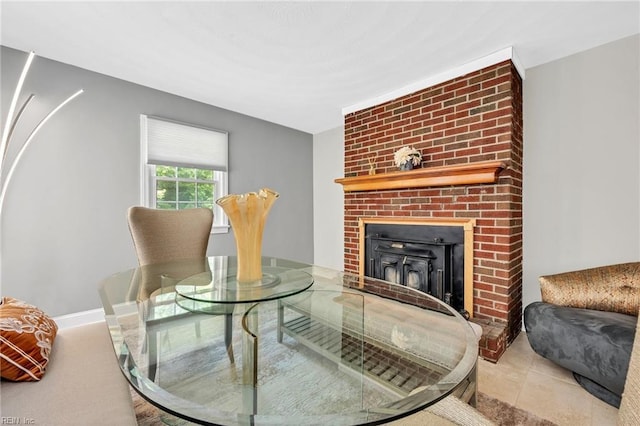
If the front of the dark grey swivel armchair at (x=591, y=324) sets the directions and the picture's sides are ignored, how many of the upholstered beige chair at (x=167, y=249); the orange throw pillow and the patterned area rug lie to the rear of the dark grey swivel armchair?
0

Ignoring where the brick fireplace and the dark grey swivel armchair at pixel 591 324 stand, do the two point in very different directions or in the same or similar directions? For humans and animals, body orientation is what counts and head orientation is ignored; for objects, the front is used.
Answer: same or similar directions

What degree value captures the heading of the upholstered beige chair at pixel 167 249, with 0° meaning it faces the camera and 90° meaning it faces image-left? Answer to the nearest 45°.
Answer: approximately 315°

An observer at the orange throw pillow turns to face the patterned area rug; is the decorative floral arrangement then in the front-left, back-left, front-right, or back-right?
front-left

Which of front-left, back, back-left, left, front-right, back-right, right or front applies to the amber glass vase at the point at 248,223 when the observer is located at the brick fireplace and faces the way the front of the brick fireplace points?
front

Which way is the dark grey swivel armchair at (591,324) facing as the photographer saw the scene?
facing the viewer and to the left of the viewer

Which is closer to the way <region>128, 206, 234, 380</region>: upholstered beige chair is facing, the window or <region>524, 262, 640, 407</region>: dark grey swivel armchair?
the dark grey swivel armchair

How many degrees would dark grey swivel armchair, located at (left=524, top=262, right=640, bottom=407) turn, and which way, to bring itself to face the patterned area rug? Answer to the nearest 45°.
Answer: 0° — it already faces it

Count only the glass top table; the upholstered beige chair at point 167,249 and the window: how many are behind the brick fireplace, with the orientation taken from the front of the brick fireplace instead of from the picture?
0

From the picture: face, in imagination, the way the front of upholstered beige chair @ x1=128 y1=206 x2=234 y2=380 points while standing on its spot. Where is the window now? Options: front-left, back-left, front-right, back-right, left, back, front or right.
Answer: back-left

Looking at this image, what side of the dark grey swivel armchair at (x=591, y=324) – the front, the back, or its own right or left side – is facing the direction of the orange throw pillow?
front

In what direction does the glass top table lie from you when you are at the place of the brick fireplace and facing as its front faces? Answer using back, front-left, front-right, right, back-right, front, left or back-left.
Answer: front

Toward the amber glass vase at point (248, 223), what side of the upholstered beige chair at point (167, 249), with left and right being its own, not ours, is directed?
front

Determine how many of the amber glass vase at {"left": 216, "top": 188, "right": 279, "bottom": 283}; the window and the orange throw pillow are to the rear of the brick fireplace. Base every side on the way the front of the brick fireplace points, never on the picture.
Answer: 0

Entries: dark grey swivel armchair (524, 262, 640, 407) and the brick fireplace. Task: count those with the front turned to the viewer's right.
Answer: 0

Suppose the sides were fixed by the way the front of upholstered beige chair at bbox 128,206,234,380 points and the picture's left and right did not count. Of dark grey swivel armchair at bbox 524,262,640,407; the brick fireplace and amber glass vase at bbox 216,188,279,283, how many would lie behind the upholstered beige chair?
0

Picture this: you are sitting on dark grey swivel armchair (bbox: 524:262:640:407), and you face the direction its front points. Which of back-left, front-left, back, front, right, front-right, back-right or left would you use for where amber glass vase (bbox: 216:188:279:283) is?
front

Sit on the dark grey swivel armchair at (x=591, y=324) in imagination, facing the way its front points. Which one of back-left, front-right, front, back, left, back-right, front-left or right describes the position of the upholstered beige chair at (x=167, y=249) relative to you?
front
